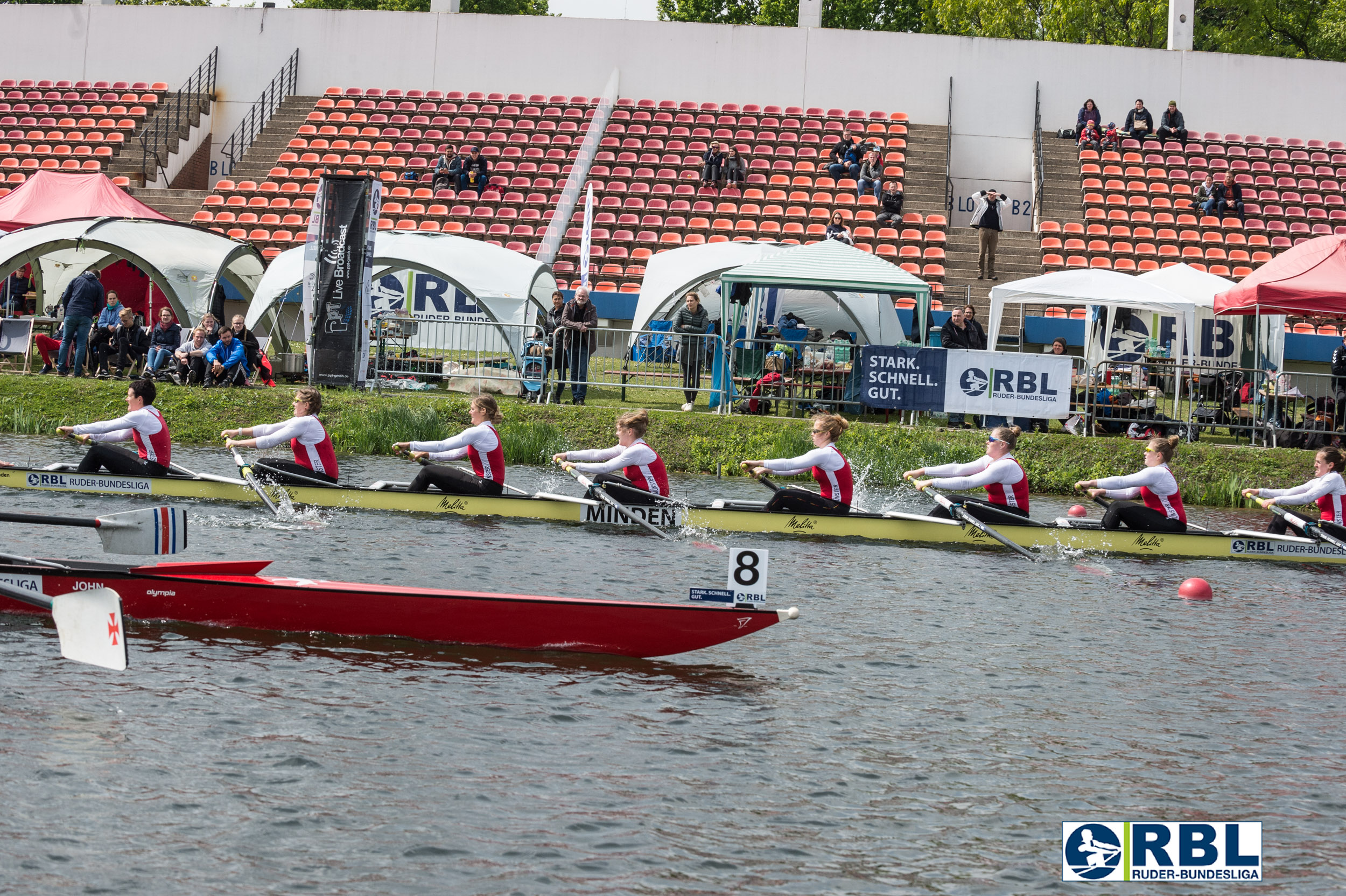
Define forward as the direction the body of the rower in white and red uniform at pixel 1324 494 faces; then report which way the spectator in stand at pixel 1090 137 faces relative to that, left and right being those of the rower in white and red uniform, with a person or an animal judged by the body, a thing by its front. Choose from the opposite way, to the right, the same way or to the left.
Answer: to the left

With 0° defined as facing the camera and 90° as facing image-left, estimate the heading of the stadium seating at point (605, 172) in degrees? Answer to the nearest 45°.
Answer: approximately 0°

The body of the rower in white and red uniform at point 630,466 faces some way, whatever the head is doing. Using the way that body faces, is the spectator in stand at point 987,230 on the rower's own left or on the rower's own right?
on the rower's own right

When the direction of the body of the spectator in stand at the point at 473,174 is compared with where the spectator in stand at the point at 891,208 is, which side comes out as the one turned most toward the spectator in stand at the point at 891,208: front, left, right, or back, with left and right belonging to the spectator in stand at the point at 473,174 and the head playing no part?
left

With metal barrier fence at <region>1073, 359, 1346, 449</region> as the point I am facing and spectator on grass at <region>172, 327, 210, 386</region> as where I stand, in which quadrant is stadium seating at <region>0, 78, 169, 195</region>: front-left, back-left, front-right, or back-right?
back-left

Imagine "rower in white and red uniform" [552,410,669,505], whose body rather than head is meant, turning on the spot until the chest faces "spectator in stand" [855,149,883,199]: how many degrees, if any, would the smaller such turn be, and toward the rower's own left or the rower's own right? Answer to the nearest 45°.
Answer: approximately 90° to the rower's own right

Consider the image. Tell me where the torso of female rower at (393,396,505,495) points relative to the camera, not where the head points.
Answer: to the viewer's left

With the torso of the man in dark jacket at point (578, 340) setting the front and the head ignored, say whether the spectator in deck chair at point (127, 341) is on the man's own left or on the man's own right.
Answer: on the man's own right

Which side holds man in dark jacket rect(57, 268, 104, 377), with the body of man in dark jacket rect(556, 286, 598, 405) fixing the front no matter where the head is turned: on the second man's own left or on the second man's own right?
on the second man's own right

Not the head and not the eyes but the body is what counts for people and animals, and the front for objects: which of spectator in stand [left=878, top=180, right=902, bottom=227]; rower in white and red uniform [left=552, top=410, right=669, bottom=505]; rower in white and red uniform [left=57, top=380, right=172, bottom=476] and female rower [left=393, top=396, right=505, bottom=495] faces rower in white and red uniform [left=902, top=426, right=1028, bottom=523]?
the spectator in stand

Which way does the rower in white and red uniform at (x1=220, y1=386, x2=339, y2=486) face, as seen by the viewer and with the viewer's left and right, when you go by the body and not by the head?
facing to the left of the viewer
